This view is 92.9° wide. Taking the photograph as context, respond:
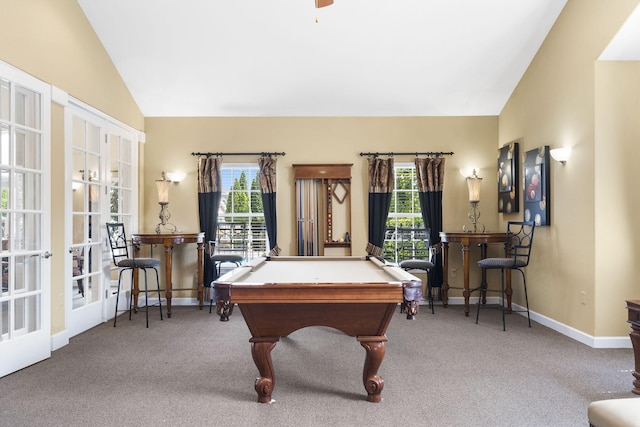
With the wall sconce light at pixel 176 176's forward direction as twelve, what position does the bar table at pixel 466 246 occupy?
The bar table is roughly at 10 o'clock from the wall sconce light.

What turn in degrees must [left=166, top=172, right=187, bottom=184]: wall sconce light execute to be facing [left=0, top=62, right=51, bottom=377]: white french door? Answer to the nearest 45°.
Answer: approximately 45° to its right

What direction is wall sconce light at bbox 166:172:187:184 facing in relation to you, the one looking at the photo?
facing the viewer

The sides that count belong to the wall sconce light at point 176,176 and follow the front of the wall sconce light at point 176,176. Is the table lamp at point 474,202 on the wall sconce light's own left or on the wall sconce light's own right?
on the wall sconce light's own left

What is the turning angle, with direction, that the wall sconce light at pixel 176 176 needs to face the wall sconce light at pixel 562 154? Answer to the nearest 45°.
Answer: approximately 45° to its left

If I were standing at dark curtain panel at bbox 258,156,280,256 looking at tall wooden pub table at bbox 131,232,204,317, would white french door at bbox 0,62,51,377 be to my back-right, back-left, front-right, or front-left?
front-left

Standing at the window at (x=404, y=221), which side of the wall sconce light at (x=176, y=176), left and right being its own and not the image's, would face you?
left

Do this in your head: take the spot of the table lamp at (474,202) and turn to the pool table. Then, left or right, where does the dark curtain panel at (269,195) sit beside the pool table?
right

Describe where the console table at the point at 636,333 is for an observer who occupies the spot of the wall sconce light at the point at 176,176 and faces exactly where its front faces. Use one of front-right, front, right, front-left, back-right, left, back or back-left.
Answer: front-left

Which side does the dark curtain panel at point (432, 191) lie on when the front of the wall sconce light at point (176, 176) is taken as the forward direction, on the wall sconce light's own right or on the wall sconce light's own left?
on the wall sconce light's own left

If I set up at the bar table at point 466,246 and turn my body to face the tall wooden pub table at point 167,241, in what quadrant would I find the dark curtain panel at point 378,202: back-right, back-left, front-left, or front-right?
front-right
